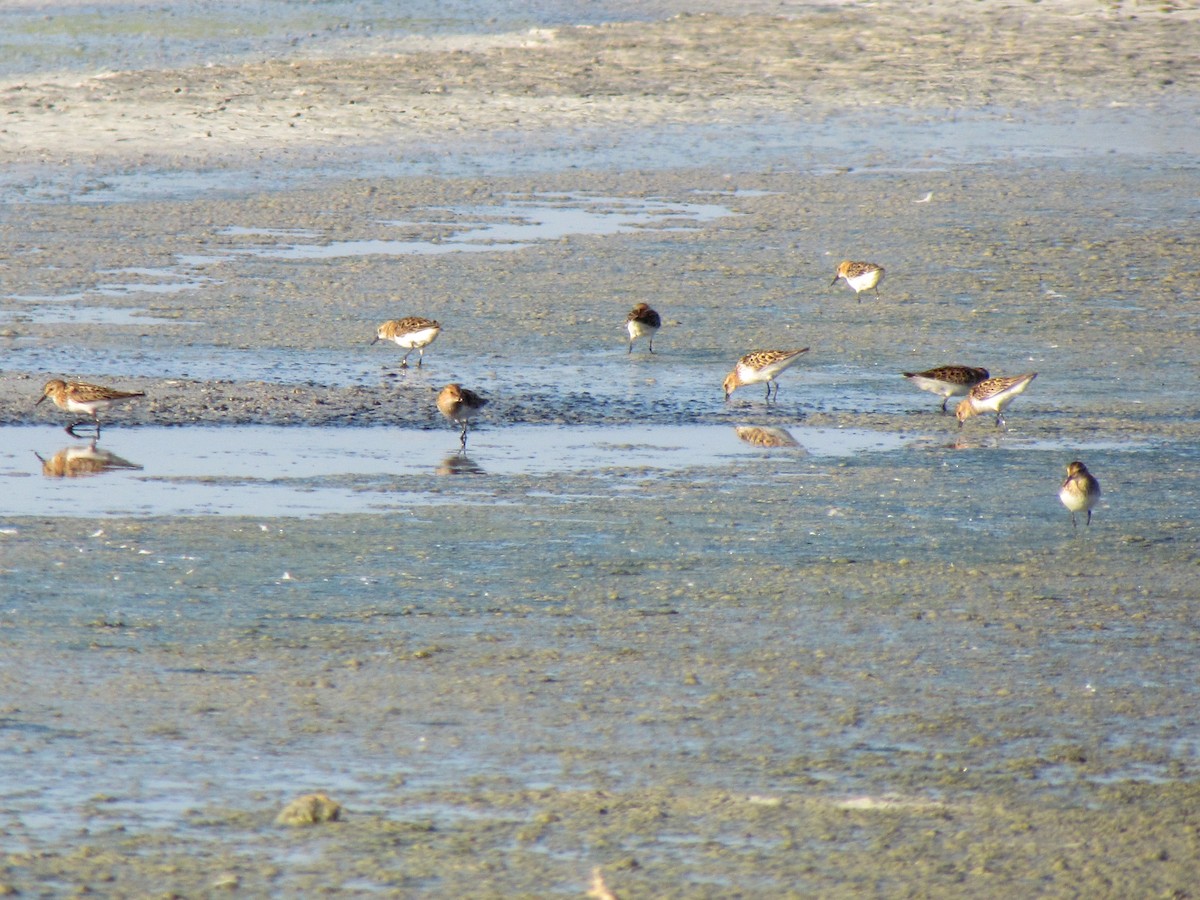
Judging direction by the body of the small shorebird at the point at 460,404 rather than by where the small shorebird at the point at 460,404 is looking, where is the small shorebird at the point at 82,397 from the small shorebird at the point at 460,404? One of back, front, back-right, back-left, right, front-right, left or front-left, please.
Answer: front-right

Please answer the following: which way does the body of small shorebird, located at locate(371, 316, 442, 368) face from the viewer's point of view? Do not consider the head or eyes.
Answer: to the viewer's left

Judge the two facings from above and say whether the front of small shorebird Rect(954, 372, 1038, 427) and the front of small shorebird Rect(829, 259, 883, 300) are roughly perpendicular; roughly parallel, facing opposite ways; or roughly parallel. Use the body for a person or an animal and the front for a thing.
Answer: roughly parallel

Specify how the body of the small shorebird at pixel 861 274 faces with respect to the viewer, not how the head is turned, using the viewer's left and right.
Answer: facing to the left of the viewer

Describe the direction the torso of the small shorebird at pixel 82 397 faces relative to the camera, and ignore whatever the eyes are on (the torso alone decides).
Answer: to the viewer's left

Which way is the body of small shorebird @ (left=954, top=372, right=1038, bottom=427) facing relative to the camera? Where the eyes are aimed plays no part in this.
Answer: to the viewer's left

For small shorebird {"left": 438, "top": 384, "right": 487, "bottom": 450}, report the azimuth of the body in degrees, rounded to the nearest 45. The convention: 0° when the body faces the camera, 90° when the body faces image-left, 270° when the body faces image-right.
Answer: approximately 45°

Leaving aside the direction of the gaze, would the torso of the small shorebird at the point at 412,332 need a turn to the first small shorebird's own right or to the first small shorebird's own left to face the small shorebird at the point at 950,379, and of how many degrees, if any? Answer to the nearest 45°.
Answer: approximately 180°

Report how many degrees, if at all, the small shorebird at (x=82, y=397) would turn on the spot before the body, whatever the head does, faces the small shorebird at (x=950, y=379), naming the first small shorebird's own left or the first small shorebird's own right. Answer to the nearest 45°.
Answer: approximately 180°

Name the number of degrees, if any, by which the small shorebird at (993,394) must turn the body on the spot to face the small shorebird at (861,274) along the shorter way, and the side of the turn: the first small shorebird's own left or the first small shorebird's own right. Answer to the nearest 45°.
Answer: approximately 90° to the first small shorebird's own right
